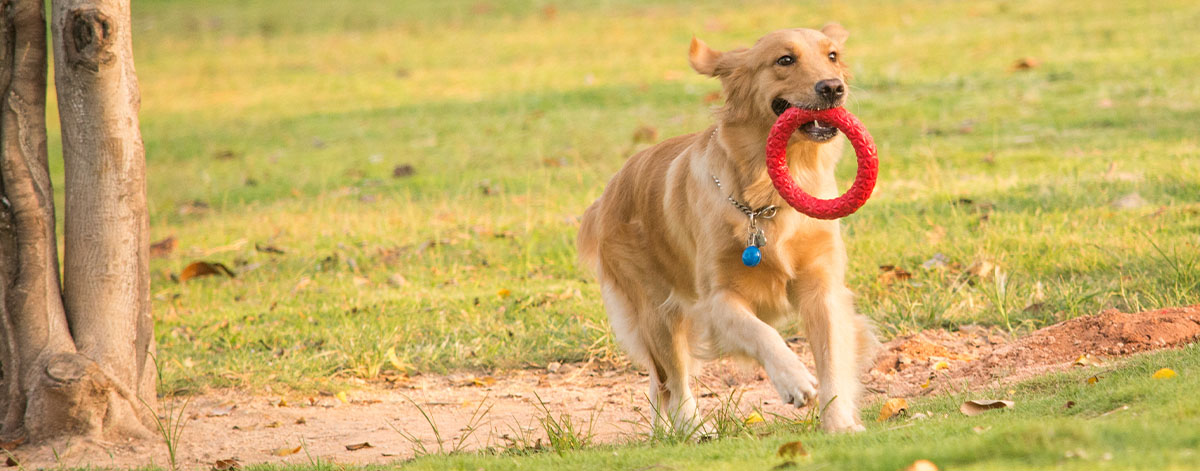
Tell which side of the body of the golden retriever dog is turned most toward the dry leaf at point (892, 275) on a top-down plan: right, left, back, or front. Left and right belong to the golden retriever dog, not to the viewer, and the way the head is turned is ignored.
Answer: left

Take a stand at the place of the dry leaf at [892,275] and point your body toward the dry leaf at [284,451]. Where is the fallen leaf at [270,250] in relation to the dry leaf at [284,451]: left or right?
right

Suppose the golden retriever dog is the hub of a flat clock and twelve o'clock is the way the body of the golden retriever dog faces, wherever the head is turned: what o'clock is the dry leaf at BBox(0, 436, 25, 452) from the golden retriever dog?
The dry leaf is roughly at 4 o'clock from the golden retriever dog.

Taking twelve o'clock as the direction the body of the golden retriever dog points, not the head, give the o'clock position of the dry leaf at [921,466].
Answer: The dry leaf is roughly at 1 o'clock from the golden retriever dog.

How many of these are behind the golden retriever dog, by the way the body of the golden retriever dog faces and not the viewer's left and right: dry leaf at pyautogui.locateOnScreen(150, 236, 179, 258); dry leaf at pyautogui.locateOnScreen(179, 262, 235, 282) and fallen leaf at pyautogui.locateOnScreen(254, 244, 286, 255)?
3

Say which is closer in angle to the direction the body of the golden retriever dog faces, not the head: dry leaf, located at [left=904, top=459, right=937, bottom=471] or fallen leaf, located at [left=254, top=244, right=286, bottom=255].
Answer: the dry leaf

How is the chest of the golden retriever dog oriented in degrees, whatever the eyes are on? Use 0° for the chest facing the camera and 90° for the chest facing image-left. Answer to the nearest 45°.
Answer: approximately 315°

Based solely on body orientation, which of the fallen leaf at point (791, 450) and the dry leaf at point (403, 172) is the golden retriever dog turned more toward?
the fallen leaf

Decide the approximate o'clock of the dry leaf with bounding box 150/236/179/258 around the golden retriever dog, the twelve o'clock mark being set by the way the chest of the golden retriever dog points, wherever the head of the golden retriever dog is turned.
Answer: The dry leaf is roughly at 6 o'clock from the golden retriever dog.

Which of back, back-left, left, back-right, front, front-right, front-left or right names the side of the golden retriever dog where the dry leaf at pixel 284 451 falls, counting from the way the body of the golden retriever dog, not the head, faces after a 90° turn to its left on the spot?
back-left

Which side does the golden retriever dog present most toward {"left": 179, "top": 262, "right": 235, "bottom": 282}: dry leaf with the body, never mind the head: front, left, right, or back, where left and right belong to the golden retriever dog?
back

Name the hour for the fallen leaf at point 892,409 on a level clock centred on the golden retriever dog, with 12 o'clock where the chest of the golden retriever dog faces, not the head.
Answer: The fallen leaf is roughly at 11 o'clock from the golden retriever dog.

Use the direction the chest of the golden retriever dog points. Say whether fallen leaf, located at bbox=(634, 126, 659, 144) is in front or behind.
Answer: behind

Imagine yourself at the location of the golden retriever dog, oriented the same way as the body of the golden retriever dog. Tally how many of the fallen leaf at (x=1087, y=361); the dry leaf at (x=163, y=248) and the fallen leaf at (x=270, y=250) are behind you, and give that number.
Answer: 2

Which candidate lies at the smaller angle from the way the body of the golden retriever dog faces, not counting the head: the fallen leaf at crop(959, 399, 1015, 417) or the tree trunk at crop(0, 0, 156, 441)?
the fallen leaf
